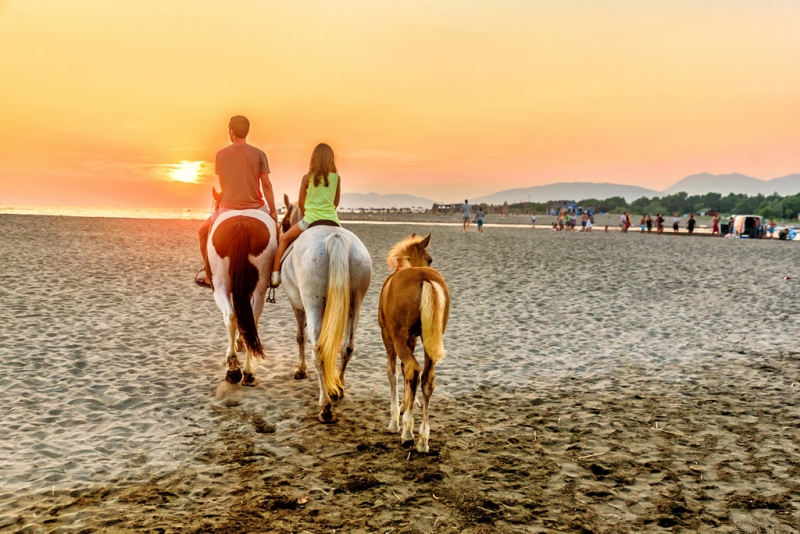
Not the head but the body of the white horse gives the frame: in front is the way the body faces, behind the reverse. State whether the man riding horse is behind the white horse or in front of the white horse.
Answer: in front

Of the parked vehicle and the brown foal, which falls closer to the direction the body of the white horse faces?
the parked vehicle

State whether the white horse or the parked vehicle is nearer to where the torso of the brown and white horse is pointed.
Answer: the parked vehicle

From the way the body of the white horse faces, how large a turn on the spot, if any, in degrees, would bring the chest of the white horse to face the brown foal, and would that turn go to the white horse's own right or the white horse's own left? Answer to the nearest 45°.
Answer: approximately 135° to the white horse's own right

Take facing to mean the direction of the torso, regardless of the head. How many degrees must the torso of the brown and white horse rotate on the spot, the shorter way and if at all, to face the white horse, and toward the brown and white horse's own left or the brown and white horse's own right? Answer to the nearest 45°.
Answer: approximately 135° to the brown and white horse's own right

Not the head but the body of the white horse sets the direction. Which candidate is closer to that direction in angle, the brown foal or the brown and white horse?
the brown and white horse

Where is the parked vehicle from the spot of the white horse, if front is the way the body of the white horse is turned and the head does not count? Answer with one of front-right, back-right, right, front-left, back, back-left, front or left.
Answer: front-right

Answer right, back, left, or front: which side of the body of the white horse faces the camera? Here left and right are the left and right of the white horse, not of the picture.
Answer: back

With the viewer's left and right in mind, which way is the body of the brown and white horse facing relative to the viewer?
facing away from the viewer

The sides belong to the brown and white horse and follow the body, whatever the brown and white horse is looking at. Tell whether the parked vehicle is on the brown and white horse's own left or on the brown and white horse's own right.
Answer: on the brown and white horse's own right

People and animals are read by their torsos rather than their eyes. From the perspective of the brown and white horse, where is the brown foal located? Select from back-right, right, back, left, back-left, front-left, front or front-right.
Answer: back-right

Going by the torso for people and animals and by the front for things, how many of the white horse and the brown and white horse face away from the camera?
2

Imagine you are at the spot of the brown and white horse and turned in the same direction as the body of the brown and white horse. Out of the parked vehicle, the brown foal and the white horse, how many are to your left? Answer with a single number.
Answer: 0

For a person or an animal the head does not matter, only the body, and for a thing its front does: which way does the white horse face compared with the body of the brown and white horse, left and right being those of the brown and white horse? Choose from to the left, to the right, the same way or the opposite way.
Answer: the same way
